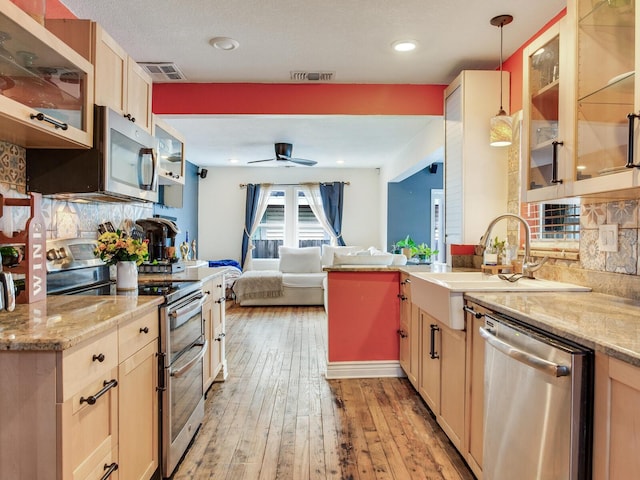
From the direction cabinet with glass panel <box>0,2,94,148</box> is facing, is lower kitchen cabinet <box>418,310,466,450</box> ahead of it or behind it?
ahead

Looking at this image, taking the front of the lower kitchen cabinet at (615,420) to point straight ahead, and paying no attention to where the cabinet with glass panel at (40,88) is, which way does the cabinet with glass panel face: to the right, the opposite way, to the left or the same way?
the opposite way

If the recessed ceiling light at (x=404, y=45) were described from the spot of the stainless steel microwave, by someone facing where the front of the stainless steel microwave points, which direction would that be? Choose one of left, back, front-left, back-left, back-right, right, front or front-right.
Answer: front-left

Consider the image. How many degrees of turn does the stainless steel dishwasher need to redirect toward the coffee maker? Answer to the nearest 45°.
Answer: approximately 45° to its right

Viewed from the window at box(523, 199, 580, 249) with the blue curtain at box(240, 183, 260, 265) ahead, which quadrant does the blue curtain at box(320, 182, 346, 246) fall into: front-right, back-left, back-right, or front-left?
front-right

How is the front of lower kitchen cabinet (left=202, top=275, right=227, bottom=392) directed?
to the viewer's right

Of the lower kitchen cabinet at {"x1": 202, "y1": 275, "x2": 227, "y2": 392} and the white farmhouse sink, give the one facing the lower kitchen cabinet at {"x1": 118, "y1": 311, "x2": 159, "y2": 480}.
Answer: the white farmhouse sink

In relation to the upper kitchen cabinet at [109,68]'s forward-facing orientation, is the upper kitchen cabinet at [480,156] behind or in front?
in front

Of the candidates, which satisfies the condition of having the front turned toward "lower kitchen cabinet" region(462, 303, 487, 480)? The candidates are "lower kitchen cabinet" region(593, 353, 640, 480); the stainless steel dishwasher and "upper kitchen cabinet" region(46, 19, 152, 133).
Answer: the upper kitchen cabinet

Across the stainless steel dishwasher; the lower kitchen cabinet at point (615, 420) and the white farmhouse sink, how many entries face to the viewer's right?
0

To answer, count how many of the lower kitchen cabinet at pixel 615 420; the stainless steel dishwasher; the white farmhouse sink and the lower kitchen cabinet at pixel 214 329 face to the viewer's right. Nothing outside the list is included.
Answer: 1

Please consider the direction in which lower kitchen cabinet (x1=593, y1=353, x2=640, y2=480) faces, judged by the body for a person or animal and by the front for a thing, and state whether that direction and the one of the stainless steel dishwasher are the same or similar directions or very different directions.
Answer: same or similar directions

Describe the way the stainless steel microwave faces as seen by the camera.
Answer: facing the viewer and to the right of the viewer

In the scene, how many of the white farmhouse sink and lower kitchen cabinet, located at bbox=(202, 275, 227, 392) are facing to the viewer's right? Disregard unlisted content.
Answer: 1

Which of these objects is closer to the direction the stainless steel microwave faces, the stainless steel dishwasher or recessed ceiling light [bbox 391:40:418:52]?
the stainless steel dishwasher
